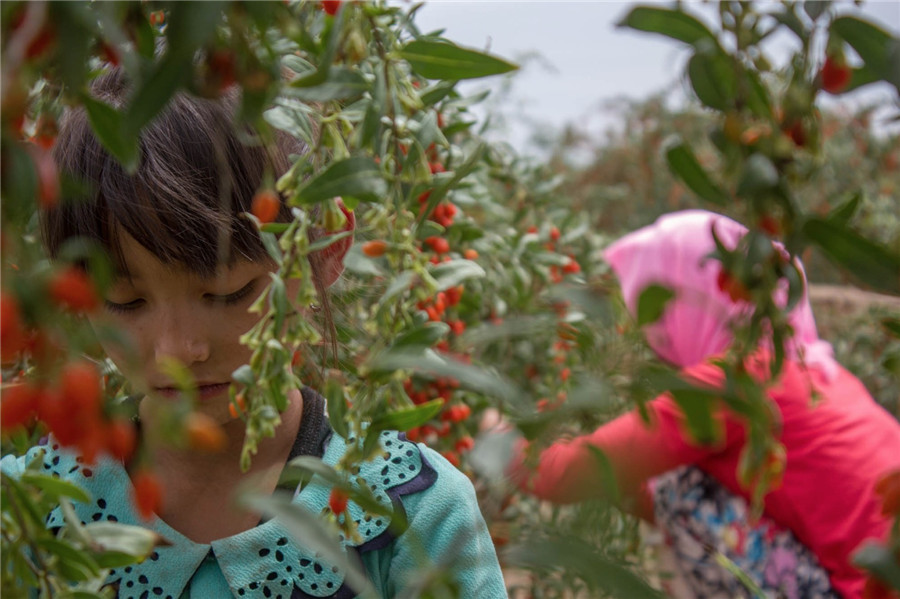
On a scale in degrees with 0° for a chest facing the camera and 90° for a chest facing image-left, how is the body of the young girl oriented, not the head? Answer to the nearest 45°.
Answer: approximately 0°
